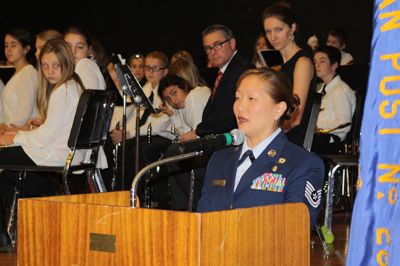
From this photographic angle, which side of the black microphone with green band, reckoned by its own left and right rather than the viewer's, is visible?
right

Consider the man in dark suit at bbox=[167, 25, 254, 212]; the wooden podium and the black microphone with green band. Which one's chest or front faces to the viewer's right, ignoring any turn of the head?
the black microphone with green band

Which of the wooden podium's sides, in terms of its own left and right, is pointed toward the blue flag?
left

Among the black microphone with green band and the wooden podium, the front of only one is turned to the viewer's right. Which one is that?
the black microphone with green band
